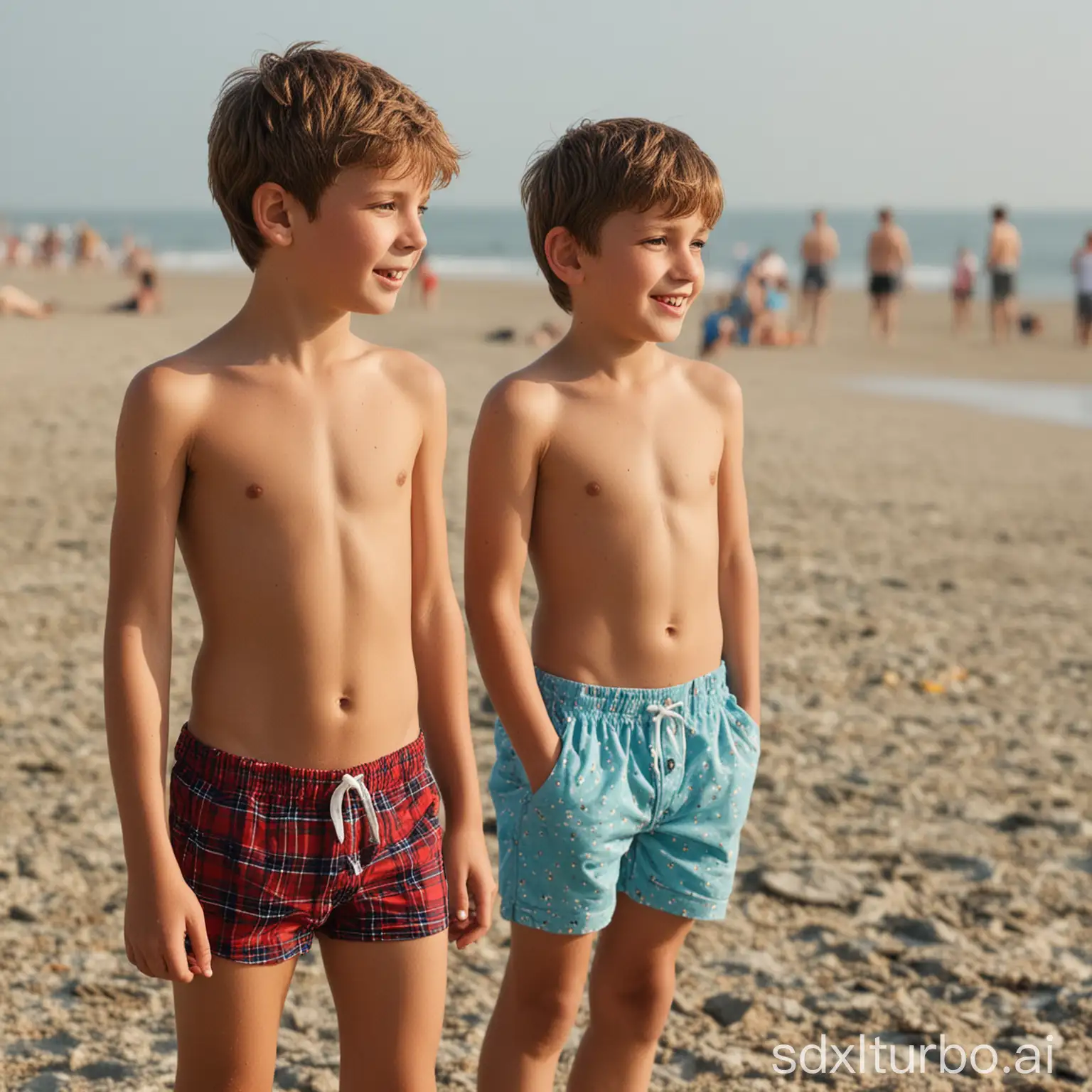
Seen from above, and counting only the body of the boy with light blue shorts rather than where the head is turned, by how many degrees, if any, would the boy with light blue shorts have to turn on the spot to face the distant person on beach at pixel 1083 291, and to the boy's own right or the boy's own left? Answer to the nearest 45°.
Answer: approximately 135° to the boy's own left

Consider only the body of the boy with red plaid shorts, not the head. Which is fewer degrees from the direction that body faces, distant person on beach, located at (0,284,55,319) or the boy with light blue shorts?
the boy with light blue shorts

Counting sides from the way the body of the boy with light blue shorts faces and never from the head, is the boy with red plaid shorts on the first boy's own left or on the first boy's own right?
on the first boy's own right

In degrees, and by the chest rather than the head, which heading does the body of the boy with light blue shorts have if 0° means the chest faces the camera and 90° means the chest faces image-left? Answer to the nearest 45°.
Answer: approximately 315°

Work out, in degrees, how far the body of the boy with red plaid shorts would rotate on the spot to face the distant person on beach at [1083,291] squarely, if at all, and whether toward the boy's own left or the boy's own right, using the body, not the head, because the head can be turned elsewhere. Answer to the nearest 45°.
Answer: approximately 90° to the boy's own left

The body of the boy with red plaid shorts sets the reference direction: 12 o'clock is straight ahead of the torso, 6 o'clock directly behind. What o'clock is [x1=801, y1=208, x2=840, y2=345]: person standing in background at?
The person standing in background is roughly at 8 o'clock from the boy with red plaid shorts.
